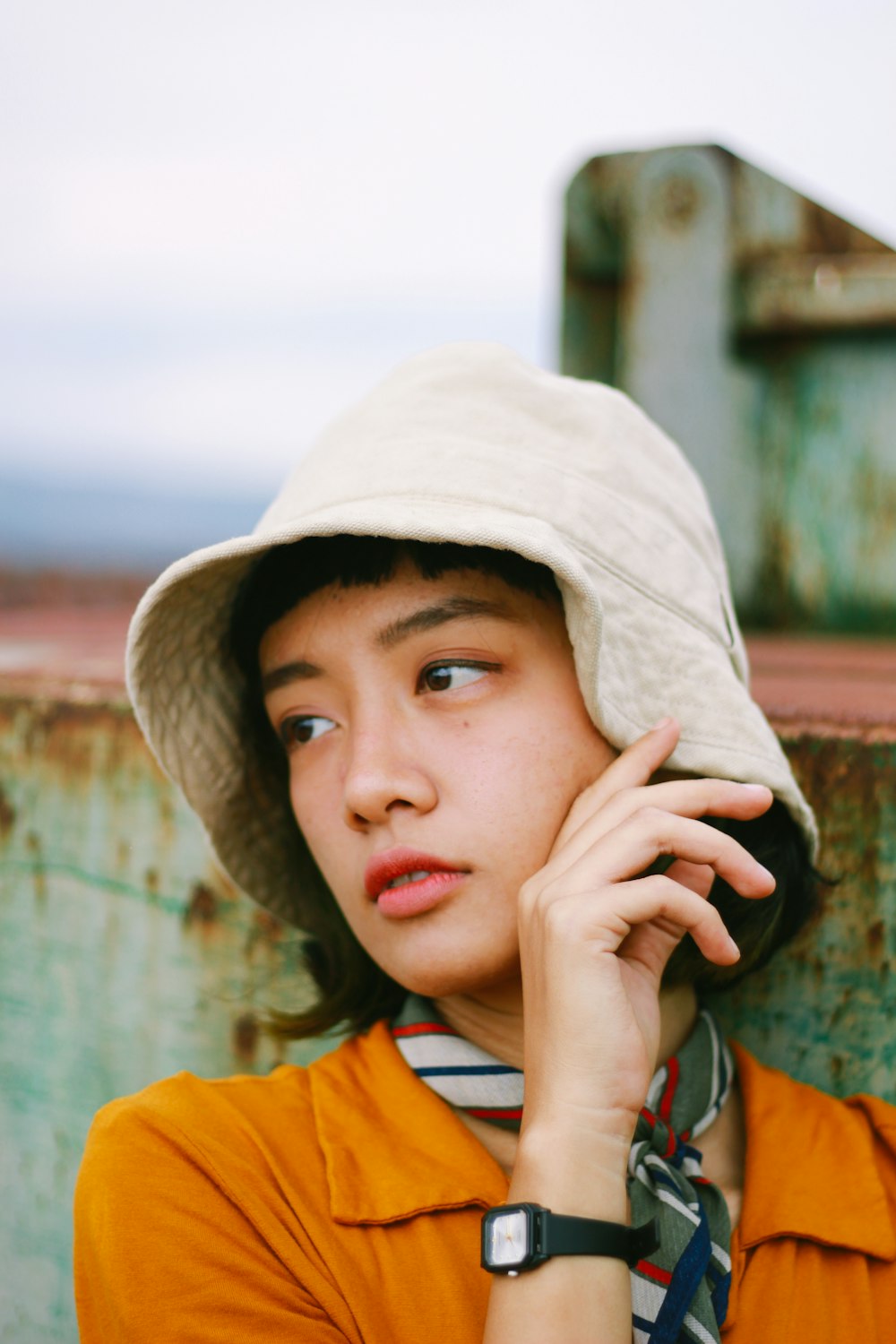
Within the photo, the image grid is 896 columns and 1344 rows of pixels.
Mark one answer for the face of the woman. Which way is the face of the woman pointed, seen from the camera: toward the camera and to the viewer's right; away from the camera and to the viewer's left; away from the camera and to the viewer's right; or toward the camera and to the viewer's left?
toward the camera and to the viewer's left

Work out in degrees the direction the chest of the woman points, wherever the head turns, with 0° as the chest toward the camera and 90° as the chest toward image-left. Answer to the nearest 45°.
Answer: approximately 0°
